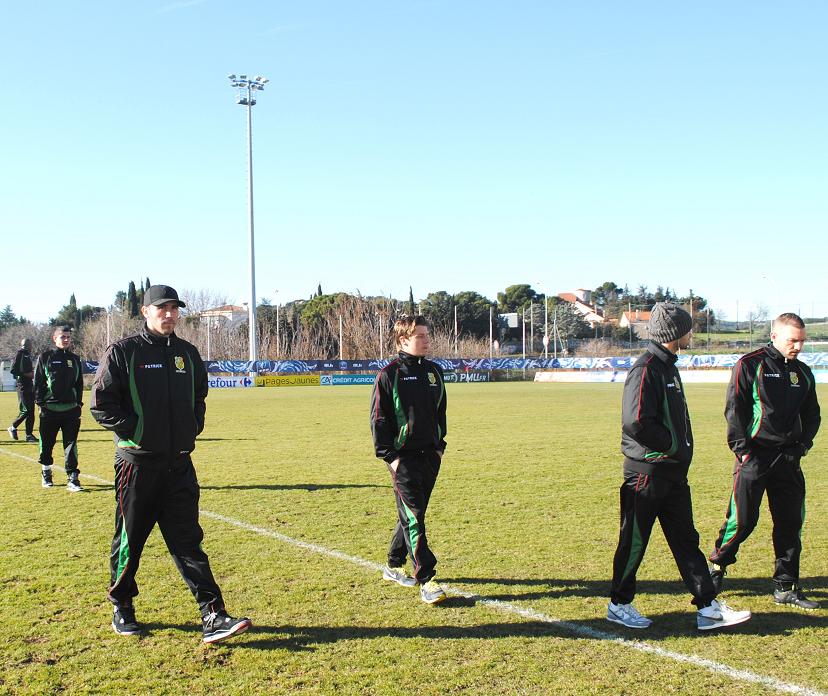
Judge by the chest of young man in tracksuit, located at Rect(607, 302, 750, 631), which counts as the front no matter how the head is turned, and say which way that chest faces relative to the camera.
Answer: to the viewer's right

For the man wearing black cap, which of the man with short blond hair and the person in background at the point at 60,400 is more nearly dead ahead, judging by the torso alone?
the man with short blond hair

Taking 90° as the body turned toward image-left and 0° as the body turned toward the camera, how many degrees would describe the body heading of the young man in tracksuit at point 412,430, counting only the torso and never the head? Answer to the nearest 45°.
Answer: approximately 315°

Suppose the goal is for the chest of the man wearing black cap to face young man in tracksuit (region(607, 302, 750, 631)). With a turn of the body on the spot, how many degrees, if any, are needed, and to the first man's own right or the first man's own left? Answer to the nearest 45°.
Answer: approximately 45° to the first man's own left

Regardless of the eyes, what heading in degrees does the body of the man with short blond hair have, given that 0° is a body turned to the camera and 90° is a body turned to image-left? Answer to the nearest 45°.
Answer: approximately 315°

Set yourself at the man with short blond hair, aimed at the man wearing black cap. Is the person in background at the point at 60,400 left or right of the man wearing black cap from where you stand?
right

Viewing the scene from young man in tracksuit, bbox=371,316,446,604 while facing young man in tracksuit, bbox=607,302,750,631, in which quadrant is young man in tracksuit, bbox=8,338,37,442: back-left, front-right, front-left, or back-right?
back-left

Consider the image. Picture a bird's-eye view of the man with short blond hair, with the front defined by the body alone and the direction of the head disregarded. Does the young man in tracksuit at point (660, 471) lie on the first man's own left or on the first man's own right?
on the first man's own right
